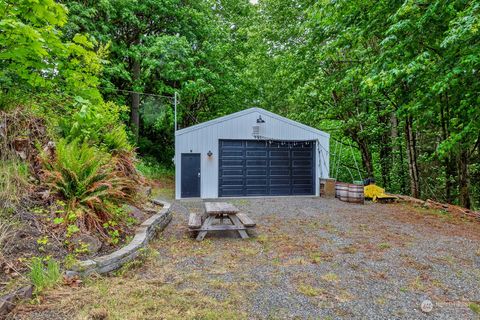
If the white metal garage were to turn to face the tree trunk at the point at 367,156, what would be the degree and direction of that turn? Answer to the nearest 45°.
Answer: approximately 135° to its left

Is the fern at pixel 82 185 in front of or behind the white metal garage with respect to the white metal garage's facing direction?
in front

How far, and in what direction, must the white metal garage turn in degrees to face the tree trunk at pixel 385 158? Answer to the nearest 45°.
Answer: approximately 135° to its left

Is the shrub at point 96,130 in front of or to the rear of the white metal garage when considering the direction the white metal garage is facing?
in front

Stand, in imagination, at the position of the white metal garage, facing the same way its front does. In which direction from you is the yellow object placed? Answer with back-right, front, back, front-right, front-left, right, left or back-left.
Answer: left

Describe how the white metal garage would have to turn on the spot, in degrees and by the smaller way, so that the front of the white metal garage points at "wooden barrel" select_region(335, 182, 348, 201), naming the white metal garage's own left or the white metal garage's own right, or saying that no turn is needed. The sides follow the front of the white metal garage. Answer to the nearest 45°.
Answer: approximately 90° to the white metal garage's own left

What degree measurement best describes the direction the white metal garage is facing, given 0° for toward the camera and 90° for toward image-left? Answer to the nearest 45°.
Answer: approximately 0°

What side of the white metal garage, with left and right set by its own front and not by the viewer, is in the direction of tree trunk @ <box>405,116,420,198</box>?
left

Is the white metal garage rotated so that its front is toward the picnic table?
yes

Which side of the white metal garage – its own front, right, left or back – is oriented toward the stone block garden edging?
front

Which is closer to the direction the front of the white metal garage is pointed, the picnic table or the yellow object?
the picnic table

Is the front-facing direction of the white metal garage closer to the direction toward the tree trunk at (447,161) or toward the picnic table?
the picnic table

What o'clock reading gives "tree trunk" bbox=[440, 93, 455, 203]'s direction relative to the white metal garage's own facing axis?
The tree trunk is roughly at 9 o'clock from the white metal garage.
